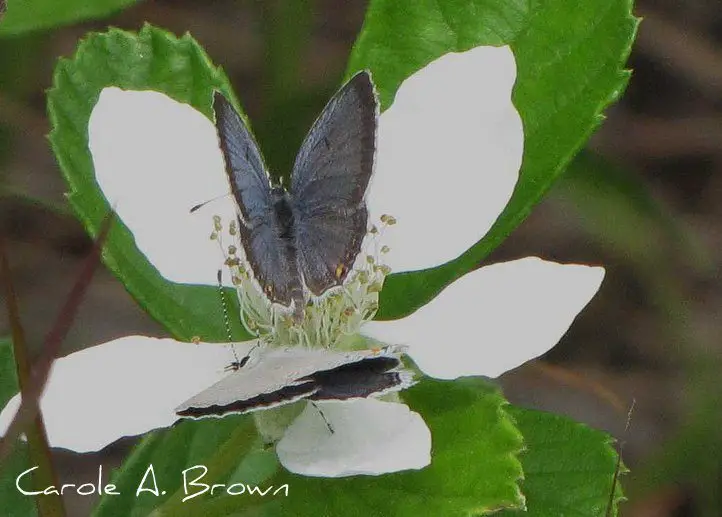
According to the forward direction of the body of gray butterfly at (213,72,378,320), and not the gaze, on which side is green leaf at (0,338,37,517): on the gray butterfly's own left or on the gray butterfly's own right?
on the gray butterfly's own left

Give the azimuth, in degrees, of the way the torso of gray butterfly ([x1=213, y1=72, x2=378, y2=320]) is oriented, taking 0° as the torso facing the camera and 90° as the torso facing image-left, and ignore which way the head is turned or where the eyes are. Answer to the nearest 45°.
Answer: approximately 180°

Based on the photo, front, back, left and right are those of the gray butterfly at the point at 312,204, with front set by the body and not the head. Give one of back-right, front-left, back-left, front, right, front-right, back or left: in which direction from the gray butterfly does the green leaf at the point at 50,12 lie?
front-left
